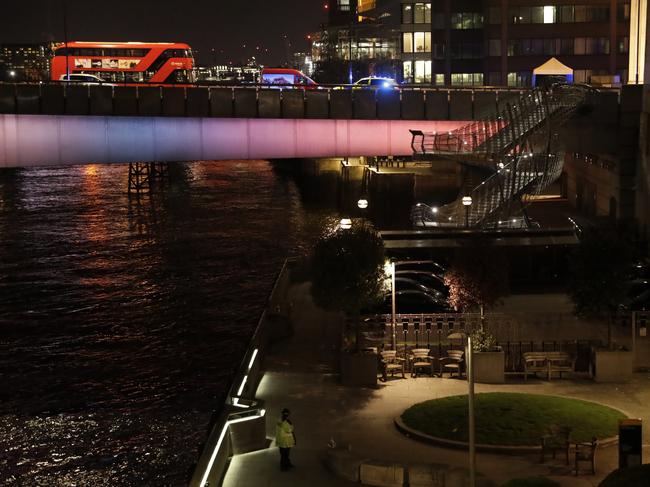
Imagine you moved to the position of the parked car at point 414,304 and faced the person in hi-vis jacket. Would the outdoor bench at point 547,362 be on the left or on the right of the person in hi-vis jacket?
left

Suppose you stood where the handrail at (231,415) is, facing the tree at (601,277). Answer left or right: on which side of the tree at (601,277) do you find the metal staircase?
left

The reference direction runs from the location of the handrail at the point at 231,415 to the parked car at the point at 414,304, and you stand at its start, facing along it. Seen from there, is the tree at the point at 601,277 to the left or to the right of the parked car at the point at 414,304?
right
